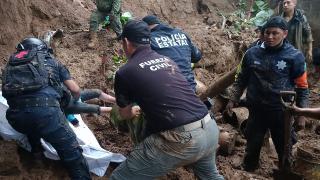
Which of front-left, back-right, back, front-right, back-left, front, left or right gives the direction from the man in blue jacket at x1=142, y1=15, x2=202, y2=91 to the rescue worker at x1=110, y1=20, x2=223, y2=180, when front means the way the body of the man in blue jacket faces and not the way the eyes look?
back-left

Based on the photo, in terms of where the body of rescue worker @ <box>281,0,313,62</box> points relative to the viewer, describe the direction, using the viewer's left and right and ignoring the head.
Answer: facing the viewer and to the left of the viewer

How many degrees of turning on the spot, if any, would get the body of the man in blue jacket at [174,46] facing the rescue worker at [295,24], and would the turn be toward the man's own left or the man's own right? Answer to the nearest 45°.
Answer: approximately 90° to the man's own right

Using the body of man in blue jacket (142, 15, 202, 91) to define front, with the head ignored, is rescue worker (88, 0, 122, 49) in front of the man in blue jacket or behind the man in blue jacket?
in front

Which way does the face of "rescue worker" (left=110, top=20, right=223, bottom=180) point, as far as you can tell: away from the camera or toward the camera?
away from the camera

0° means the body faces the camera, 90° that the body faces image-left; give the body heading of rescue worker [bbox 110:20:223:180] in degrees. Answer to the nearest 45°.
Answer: approximately 135°

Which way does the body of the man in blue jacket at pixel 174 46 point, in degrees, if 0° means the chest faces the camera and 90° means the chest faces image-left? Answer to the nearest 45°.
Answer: approximately 135°

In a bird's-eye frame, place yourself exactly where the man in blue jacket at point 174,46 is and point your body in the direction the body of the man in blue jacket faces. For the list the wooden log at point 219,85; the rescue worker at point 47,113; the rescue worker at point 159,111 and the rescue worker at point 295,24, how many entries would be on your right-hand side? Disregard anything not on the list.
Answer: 2

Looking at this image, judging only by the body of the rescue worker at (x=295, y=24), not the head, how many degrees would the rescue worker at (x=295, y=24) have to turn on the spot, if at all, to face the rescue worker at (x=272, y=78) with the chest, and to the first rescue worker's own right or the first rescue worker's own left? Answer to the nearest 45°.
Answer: approximately 45° to the first rescue worker's own left

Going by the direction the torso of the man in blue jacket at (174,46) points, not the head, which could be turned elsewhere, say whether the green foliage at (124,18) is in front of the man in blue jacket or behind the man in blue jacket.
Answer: in front

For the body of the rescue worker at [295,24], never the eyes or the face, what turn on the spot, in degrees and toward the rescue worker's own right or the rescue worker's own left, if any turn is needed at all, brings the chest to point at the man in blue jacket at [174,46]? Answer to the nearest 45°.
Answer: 0° — they already face them

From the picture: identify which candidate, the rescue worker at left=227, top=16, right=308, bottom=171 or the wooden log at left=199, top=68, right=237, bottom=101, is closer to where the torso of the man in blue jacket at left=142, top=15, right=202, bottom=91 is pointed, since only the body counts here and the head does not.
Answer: the wooden log
